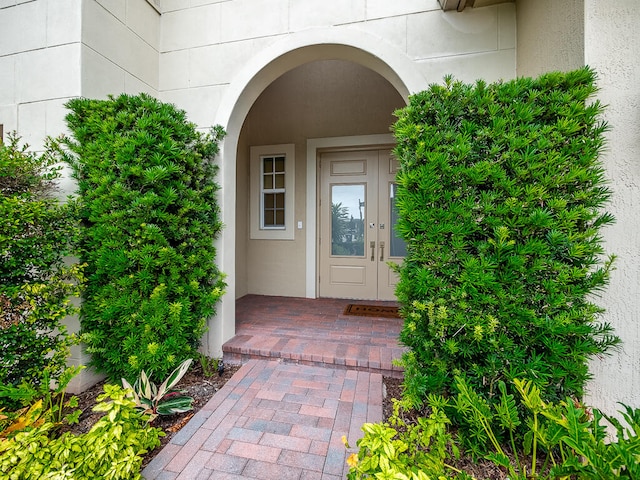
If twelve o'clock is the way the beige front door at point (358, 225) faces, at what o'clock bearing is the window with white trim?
The window with white trim is roughly at 3 o'clock from the beige front door.

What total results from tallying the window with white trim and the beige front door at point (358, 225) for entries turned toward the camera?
2

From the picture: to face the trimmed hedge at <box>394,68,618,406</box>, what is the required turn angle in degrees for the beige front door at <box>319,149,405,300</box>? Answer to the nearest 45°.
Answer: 0° — it already faces it

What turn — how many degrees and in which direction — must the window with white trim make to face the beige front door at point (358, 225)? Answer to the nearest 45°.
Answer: approximately 90° to its left

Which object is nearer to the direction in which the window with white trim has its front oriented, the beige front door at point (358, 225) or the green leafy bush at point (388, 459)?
the green leafy bush

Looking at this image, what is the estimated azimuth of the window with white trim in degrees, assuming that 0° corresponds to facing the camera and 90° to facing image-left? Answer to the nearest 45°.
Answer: approximately 0°

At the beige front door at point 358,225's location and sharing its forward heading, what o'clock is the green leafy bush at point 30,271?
The green leafy bush is roughly at 1 o'clock from the beige front door.
